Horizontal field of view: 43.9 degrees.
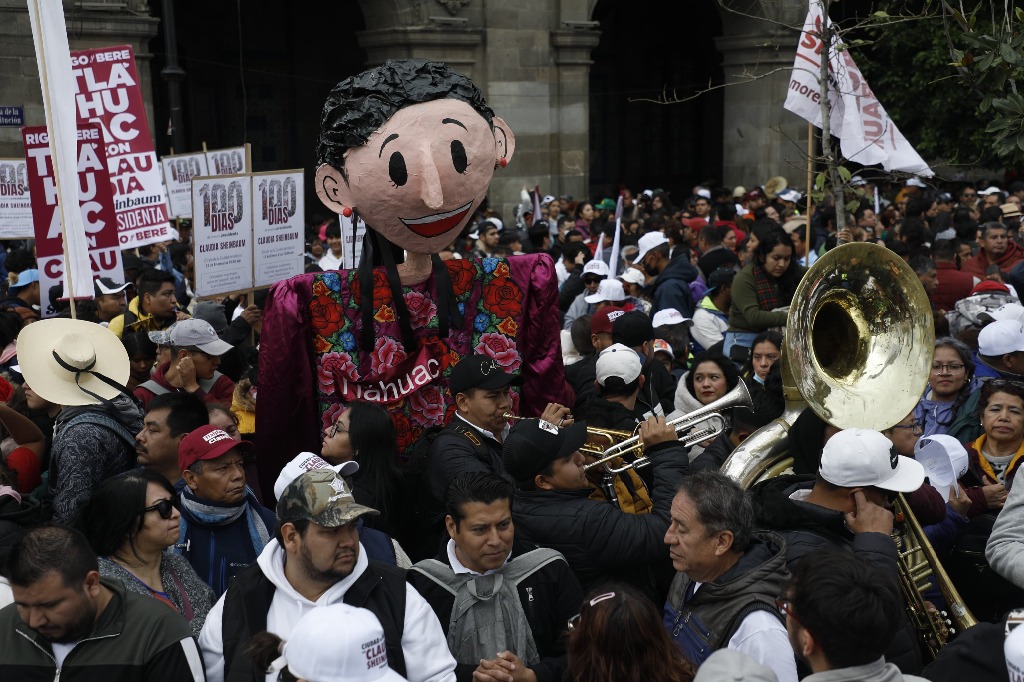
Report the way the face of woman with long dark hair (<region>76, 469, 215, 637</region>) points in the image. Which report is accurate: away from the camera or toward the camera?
toward the camera

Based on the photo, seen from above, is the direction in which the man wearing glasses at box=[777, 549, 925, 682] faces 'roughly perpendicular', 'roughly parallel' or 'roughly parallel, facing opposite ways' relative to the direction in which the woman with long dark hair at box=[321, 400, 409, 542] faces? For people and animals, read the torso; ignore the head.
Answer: roughly perpendicular

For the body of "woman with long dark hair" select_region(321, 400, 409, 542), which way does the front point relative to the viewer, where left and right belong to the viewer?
facing to the left of the viewer

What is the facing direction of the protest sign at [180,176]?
toward the camera

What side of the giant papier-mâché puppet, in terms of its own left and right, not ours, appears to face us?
front

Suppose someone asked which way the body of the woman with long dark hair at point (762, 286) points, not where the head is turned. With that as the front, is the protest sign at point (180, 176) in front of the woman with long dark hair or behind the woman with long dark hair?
behind

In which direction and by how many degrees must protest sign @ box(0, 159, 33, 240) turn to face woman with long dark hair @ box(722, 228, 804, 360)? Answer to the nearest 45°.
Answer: approximately 45° to its left

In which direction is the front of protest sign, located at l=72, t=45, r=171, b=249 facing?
toward the camera

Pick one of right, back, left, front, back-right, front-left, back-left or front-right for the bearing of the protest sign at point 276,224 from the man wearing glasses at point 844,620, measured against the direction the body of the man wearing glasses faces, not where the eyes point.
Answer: front

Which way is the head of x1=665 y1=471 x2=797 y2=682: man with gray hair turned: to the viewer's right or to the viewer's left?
to the viewer's left

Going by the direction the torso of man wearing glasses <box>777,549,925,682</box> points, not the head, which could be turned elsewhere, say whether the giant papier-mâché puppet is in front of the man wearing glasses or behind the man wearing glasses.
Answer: in front

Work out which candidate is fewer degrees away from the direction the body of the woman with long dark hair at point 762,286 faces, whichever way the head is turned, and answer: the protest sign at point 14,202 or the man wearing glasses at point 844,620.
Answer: the man wearing glasses

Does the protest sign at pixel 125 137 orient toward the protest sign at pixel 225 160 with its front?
no

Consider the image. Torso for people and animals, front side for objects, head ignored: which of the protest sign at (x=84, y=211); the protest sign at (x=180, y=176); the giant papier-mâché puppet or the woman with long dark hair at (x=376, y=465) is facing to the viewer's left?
the woman with long dark hair

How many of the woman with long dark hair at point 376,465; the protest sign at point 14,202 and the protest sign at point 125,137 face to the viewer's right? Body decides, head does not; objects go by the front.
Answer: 0

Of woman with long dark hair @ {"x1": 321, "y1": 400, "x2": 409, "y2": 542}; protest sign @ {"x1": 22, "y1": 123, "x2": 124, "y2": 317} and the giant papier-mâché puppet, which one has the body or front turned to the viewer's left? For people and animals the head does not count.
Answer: the woman with long dark hair

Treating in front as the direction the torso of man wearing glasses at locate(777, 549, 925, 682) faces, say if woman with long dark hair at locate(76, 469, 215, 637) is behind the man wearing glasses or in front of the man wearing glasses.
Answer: in front

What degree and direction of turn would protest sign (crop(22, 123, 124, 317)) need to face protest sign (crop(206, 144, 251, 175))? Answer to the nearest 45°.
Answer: approximately 180°
